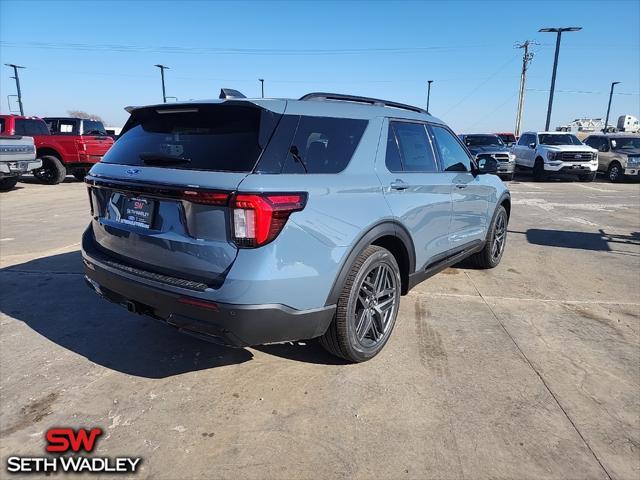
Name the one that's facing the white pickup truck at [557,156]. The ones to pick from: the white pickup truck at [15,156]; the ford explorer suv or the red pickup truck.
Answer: the ford explorer suv

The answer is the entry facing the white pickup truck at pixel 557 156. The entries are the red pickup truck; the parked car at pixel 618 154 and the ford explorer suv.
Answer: the ford explorer suv

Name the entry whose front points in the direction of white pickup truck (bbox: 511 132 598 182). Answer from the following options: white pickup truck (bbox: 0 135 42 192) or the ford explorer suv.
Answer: the ford explorer suv

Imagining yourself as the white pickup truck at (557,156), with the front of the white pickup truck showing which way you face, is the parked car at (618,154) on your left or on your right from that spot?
on your left

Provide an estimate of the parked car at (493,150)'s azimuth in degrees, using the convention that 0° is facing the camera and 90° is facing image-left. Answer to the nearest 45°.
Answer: approximately 315°

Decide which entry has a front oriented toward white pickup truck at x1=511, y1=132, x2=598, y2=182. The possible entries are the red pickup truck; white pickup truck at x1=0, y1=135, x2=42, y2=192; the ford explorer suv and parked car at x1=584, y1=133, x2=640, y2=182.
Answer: the ford explorer suv

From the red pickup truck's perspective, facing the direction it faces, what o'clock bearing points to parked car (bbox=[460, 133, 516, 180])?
The parked car is roughly at 5 o'clock from the red pickup truck.

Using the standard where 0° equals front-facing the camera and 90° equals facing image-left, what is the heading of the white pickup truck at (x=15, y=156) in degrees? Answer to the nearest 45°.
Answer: approximately 135°

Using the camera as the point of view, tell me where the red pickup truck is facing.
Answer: facing away from the viewer and to the left of the viewer

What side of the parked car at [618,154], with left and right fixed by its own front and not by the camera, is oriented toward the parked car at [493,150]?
right

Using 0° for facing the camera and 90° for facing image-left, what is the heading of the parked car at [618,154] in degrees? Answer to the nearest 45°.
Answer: approximately 315°

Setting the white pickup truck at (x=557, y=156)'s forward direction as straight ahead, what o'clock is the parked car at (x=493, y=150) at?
The parked car is roughly at 4 o'clock from the white pickup truck.
